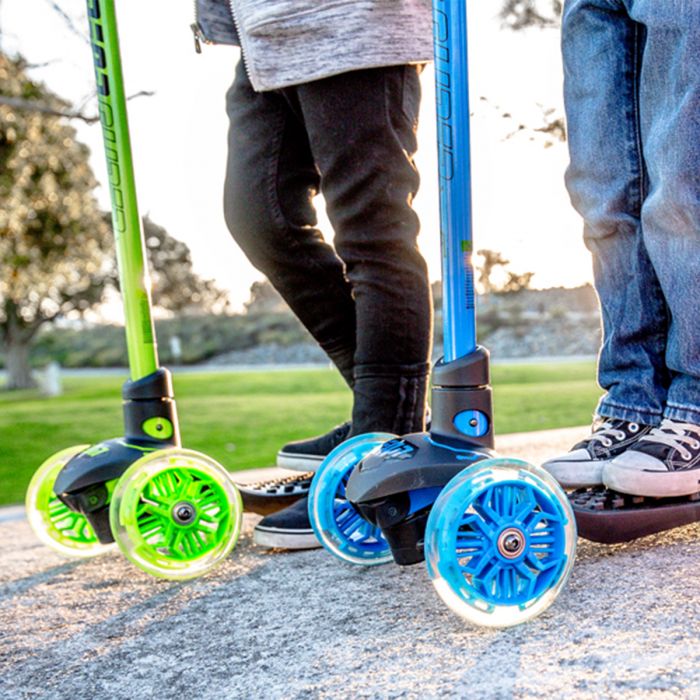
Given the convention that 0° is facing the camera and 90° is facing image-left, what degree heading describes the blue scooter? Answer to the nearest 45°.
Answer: approximately 45°

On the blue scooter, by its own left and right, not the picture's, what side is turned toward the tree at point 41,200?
right

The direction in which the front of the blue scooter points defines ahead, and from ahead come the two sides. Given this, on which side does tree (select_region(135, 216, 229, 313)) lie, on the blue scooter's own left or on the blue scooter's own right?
on the blue scooter's own right
